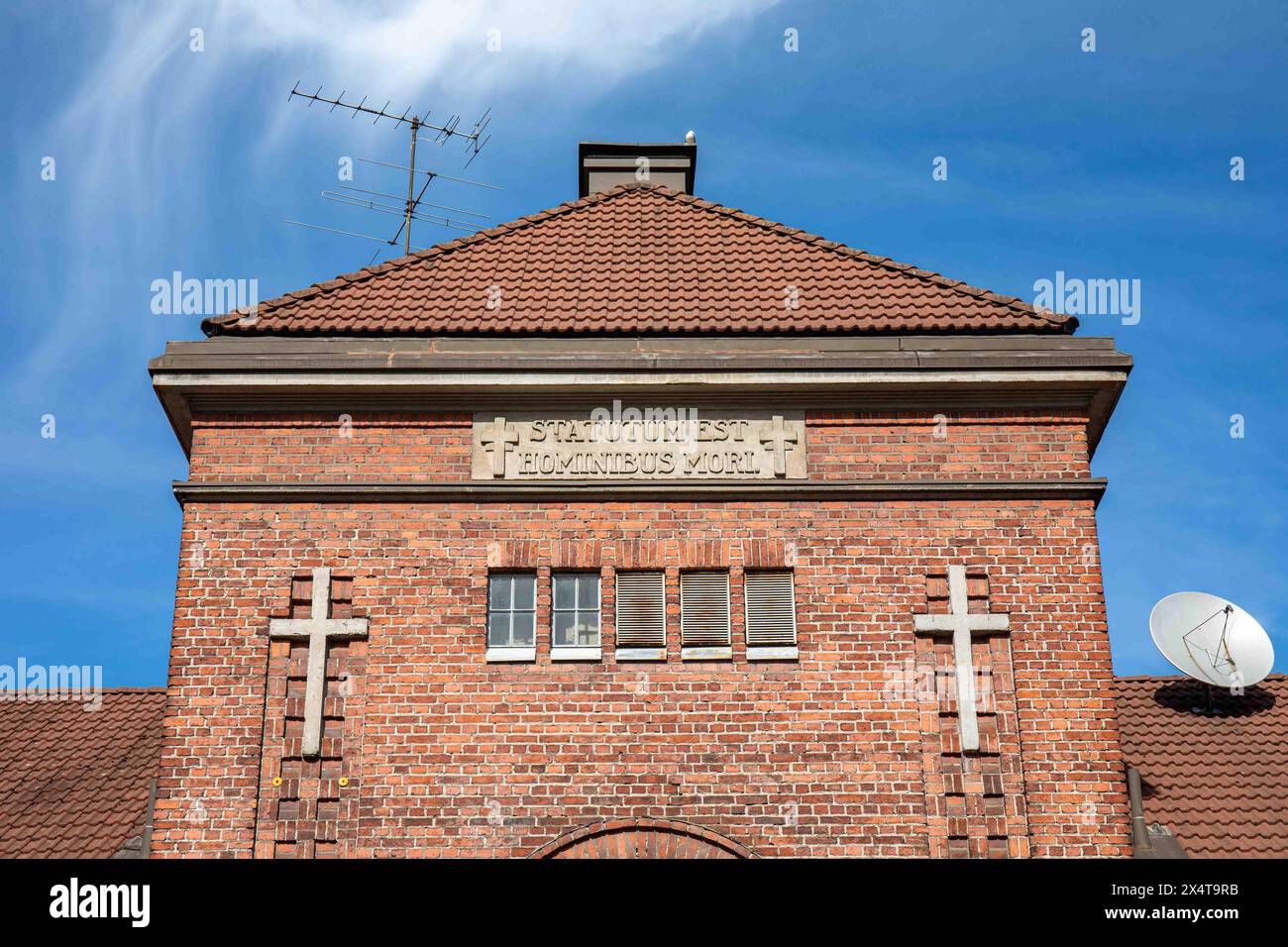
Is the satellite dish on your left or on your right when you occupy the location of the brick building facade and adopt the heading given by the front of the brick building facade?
on your left

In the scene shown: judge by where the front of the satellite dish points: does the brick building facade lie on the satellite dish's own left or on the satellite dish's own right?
on the satellite dish's own right

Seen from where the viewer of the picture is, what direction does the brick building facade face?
facing the viewer

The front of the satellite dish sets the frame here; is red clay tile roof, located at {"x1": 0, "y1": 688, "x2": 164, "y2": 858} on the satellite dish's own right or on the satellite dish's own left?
on the satellite dish's own right

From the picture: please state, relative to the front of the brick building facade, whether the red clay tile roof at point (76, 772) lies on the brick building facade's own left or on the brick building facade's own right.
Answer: on the brick building facade's own right

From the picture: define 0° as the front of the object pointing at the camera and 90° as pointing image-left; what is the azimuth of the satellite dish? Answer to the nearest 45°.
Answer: approximately 315°

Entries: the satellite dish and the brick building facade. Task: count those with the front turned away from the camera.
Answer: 0

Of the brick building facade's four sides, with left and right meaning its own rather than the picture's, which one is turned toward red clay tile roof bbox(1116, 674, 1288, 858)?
left
